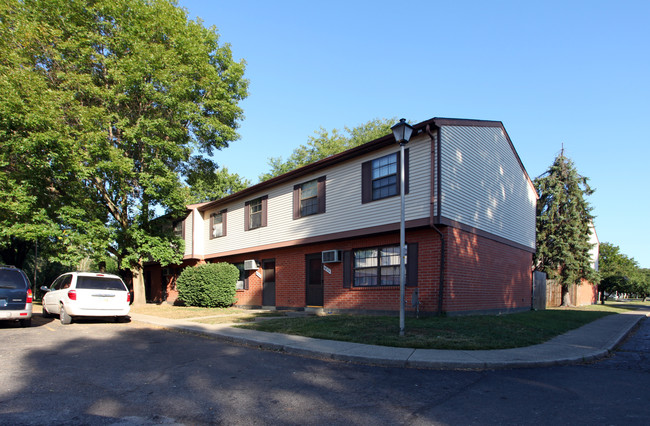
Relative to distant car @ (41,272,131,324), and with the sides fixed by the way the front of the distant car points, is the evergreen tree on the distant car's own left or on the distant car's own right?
on the distant car's own right

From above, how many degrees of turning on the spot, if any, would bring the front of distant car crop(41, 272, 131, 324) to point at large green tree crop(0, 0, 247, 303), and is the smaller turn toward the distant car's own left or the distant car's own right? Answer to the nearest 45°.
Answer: approximately 45° to the distant car's own right

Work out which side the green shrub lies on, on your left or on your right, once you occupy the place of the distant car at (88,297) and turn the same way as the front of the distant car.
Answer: on your right

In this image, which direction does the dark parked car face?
away from the camera

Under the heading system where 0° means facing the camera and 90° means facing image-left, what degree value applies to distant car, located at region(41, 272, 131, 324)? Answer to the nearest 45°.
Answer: approximately 135°

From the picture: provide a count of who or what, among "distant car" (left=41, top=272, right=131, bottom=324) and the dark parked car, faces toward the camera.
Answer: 0
